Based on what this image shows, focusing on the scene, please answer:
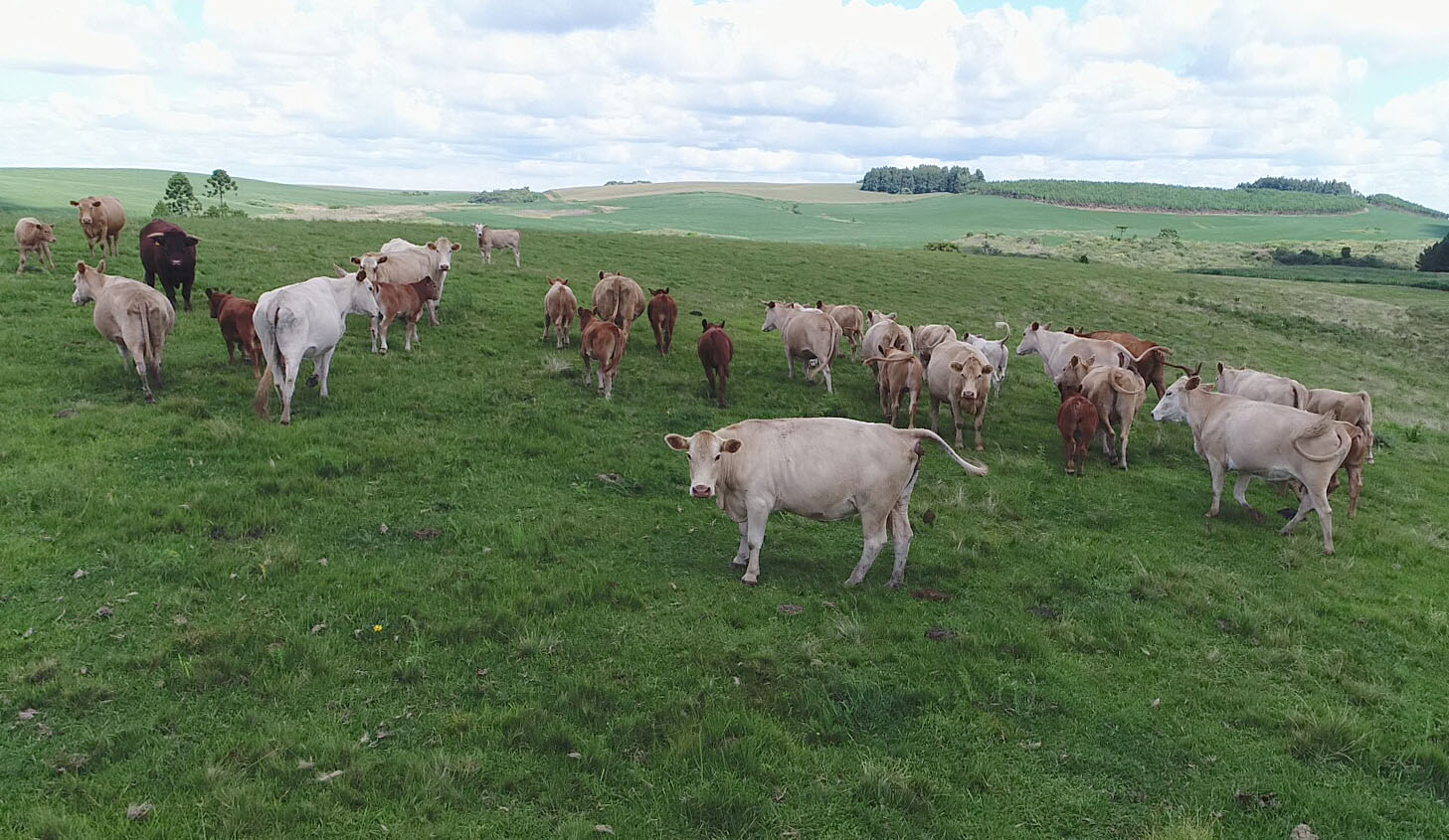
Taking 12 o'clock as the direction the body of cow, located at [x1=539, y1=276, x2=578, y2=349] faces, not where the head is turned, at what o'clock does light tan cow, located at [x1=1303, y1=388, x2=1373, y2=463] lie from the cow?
The light tan cow is roughly at 4 o'clock from the cow.

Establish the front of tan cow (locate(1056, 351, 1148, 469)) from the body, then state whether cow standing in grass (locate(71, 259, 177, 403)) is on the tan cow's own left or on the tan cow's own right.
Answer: on the tan cow's own left

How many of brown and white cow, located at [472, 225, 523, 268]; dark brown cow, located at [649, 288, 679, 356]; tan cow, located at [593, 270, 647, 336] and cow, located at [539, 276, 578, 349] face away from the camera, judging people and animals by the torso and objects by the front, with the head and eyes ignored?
3

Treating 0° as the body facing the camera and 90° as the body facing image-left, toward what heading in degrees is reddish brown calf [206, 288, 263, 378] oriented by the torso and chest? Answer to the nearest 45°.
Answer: approximately 135°

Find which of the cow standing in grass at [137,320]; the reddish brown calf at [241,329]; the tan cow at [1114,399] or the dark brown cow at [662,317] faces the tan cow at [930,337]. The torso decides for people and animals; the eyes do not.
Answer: the tan cow at [1114,399]

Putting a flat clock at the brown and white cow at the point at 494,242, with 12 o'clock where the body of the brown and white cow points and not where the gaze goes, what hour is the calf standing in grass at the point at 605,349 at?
The calf standing in grass is roughly at 9 o'clock from the brown and white cow.

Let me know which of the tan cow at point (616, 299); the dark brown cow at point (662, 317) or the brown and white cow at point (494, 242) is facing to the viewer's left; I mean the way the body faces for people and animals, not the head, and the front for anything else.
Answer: the brown and white cow

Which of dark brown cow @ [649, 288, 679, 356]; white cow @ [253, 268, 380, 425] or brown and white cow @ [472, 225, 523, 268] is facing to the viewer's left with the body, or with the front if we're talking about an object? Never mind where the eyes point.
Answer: the brown and white cow

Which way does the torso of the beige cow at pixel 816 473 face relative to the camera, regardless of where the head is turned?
to the viewer's left

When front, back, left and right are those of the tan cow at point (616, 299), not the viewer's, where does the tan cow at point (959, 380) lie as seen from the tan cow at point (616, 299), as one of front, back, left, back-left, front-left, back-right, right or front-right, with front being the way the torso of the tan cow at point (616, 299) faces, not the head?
back-right
